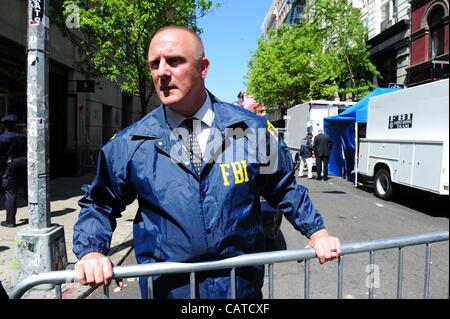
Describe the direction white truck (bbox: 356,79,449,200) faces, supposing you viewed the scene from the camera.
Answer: facing the viewer and to the right of the viewer

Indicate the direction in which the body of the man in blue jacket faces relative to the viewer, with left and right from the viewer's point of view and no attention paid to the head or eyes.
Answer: facing the viewer

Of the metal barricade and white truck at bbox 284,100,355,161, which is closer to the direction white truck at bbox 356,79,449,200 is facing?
the metal barricade

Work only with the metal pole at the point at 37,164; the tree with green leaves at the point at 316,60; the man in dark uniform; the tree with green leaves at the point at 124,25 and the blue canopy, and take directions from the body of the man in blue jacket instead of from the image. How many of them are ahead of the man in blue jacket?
0

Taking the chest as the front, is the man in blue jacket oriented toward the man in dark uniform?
no

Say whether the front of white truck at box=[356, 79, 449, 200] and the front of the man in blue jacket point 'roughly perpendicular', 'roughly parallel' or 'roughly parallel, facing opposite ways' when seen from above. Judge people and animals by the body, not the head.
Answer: roughly parallel

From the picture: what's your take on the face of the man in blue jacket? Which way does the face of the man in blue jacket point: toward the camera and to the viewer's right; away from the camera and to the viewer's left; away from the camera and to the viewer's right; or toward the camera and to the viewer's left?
toward the camera and to the viewer's left

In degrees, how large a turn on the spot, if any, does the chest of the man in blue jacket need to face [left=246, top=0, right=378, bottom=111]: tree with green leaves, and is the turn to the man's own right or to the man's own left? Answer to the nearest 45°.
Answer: approximately 180°

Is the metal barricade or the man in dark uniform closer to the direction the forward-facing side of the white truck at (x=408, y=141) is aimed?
the metal barricade

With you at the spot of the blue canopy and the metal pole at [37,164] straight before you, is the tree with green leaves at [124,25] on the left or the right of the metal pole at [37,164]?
right

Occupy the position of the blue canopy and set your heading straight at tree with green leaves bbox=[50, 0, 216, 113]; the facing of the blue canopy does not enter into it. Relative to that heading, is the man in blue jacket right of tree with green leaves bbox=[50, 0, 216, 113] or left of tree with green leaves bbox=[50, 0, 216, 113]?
left

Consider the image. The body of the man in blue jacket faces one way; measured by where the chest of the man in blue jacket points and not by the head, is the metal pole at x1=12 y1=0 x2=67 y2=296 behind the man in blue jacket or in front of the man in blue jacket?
behind

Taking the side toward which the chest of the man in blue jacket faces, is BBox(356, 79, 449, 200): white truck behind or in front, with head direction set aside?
behind

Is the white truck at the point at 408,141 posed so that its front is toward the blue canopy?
no
